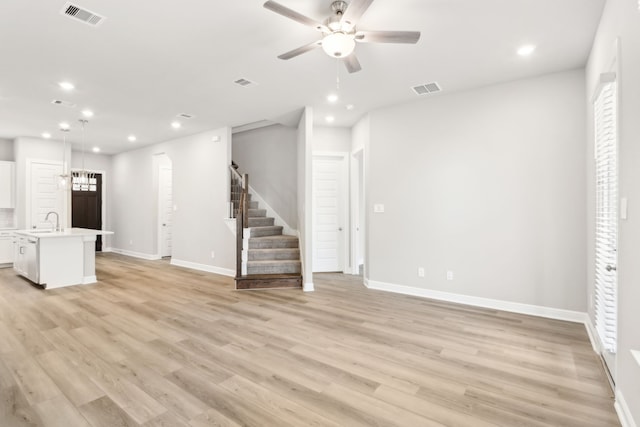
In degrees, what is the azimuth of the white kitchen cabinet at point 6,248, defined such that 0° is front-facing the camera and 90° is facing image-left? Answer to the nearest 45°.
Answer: approximately 315°

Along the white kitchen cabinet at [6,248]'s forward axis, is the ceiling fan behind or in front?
in front

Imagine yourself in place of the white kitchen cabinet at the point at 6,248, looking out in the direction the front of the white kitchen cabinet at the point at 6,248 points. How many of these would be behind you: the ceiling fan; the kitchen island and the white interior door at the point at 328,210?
0

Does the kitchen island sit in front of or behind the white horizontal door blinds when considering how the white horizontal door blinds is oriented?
in front

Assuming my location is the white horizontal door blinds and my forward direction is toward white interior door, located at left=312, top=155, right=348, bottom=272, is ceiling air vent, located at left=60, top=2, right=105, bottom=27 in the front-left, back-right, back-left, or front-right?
front-left

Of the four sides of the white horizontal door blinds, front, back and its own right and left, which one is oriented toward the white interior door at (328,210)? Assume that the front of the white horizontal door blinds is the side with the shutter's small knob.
front

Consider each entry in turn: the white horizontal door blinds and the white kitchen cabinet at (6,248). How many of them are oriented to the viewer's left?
1

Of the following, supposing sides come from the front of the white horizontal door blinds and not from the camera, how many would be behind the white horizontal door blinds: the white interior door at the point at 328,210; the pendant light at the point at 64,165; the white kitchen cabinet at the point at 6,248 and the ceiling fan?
0

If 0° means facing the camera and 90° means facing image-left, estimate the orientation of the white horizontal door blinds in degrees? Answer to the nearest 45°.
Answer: approximately 90°

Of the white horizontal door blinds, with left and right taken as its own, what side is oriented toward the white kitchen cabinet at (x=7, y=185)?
front

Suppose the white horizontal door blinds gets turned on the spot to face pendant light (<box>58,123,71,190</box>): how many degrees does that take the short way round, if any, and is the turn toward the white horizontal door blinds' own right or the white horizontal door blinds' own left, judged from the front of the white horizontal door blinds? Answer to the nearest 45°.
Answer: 0° — it already faces it

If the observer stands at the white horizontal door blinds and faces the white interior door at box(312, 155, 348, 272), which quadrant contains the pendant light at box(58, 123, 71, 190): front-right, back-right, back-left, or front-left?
front-left

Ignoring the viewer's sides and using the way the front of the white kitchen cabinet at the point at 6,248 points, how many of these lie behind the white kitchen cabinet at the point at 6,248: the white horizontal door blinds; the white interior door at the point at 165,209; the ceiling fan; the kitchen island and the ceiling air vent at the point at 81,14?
0
